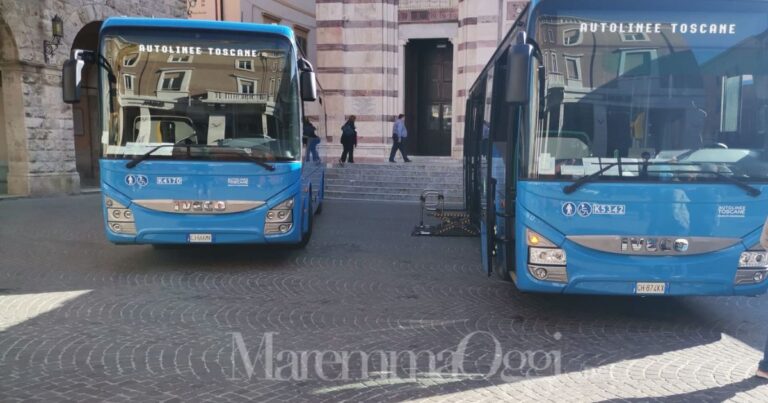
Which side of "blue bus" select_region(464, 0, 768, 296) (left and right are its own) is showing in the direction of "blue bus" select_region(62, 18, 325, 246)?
right

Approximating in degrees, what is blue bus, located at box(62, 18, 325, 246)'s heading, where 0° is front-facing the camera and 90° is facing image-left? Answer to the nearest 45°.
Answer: approximately 0°

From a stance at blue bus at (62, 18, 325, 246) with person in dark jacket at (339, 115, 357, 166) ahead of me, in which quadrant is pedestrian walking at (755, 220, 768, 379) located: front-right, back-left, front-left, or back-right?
back-right

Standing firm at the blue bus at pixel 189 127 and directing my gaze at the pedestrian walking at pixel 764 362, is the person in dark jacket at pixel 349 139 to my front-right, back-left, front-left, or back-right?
back-left

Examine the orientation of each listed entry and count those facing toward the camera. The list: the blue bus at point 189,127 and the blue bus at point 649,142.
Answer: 2

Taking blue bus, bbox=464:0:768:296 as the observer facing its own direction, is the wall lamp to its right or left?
on its right

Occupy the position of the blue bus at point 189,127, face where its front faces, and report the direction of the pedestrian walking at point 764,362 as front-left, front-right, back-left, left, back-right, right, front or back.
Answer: front-left

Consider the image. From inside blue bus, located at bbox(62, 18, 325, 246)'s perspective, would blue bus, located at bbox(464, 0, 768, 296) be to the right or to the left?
on its left
